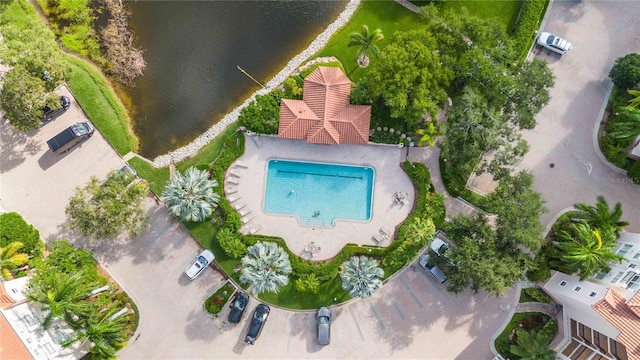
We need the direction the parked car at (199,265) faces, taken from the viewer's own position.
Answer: facing away from the viewer and to the right of the viewer

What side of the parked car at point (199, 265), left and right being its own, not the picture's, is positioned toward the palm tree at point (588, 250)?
right

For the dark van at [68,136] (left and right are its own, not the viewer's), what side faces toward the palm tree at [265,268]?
right

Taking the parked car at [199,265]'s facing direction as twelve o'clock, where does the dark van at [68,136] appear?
The dark van is roughly at 9 o'clock from the parked car.

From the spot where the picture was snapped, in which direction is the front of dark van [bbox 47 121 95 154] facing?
facing away from the viewer and to the right of the viewer

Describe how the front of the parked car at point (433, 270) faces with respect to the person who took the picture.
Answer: facing away from the viewer and to the left of the viewer
